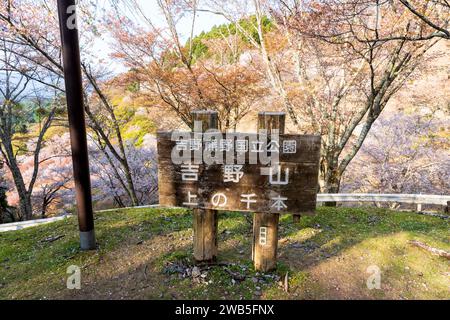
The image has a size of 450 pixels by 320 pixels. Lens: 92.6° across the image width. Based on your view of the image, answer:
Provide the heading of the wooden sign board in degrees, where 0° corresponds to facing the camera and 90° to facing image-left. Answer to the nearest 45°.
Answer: approximately 0°

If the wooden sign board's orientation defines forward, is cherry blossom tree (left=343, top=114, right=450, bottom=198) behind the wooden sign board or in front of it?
behind

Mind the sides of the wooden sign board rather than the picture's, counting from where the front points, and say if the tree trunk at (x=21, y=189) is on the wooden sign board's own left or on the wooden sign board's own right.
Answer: on the wooden sign board's own right

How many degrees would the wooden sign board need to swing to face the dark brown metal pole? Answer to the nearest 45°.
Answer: approximately 90° to its right

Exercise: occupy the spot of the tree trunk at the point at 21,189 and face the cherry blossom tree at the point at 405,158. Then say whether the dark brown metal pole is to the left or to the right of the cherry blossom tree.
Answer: right

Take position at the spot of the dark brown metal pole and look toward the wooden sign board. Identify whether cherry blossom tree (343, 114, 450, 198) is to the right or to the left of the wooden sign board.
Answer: left
